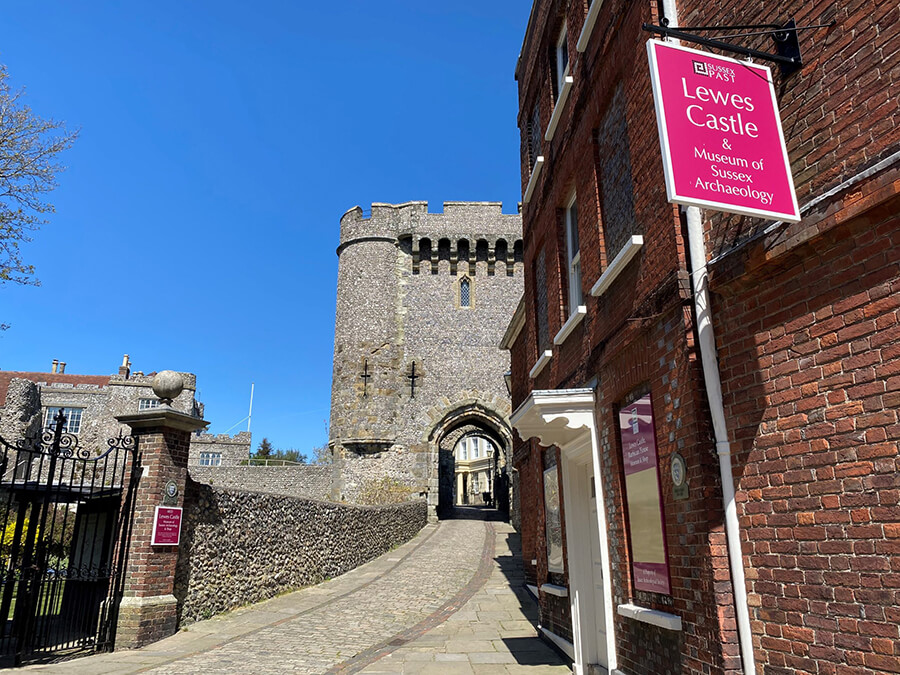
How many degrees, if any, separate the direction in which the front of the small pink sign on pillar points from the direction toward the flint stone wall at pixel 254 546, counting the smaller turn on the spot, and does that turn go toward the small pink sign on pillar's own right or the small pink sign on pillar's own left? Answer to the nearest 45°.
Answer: approximately 135° to the small pink sign on pillar's own left

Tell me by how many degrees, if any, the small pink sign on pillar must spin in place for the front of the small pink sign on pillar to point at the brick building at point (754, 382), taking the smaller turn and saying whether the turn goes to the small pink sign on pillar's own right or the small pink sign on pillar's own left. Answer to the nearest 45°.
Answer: approximately 45° to the small pink sign on pillar's own left

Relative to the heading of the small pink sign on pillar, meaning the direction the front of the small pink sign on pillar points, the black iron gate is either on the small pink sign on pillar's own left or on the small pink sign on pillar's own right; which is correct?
on the small pink sign on pillar's own right

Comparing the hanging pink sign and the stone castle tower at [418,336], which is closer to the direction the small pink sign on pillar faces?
the hanging pink sign

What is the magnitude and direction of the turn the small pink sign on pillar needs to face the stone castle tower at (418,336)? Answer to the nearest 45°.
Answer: approximately 135° to its left

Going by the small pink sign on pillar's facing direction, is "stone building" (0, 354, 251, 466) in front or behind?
behind

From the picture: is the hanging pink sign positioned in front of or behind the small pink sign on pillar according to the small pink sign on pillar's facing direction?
in front

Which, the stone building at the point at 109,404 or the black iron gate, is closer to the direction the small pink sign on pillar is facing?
the black iron gate

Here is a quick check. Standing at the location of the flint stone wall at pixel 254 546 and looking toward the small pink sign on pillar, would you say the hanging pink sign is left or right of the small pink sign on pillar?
left

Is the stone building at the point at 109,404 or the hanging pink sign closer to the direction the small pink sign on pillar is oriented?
the hanging pink sign

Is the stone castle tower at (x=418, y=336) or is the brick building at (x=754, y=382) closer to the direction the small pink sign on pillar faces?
the brick building

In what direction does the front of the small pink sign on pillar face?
toward the camera
